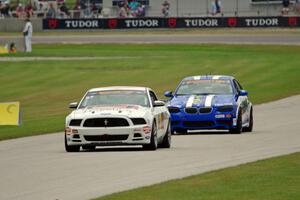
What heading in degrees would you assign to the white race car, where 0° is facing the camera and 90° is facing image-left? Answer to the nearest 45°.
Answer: approximately 0°

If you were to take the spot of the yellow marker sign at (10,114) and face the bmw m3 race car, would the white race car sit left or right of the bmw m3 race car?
right

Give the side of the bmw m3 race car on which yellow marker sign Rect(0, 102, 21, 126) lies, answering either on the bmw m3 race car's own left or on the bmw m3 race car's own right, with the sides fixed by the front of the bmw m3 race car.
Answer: on the bmw m3 race car's own right

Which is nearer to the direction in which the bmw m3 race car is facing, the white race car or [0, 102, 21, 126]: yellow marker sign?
the white race car

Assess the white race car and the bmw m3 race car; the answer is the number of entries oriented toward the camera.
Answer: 2

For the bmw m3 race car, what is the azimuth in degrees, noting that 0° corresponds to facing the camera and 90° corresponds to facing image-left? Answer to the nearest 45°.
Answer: approximately 0°
